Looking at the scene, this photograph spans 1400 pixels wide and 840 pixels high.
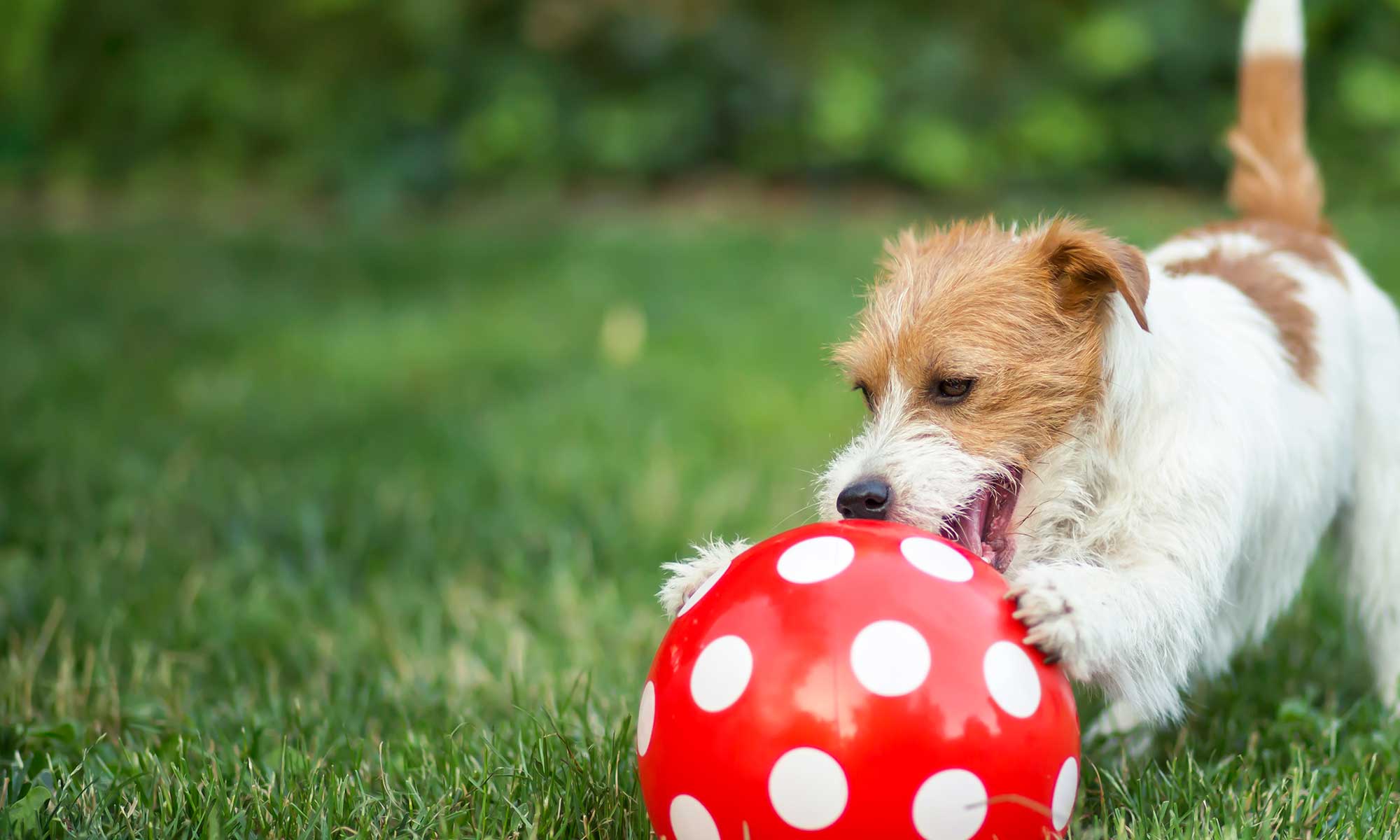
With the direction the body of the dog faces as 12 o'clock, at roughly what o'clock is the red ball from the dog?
The red ball is roughly at 11 o'clock from the dog.

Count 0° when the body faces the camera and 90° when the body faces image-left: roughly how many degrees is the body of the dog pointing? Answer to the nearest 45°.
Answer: approximately 45°
